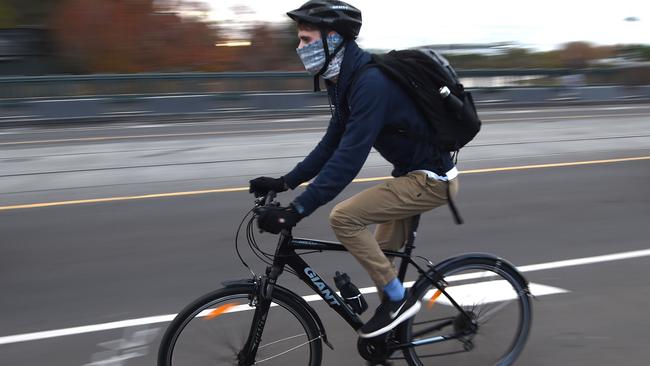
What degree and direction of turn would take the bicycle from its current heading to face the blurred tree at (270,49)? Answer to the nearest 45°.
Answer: approximately 90° to its right

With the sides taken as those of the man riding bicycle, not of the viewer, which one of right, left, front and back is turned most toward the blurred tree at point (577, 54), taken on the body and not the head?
right

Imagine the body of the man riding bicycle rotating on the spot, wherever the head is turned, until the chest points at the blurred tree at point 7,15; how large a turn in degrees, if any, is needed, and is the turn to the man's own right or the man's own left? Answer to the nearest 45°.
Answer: approximately 45° to the man's own right

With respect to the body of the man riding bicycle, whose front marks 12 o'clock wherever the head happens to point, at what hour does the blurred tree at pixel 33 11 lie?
The blurred tree is roughly at 2 o'clock from the man riding bicycle.

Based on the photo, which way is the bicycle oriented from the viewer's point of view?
to the viewer's left

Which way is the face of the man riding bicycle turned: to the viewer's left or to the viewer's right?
to the viewer's left

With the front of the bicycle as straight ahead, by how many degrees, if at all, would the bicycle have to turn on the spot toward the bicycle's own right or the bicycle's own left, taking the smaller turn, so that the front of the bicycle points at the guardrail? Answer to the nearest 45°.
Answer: approximately 90° to the bicycle's own right

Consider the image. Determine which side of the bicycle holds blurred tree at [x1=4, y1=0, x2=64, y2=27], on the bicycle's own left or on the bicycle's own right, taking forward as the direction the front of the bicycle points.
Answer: on the bicycle's own right

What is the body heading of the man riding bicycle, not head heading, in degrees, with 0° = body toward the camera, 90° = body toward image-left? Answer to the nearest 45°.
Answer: approximately 90°
